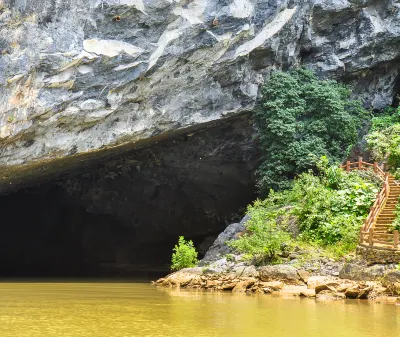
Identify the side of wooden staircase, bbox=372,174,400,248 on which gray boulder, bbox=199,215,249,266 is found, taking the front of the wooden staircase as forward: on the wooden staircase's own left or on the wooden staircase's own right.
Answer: on the wooden staircase's own right

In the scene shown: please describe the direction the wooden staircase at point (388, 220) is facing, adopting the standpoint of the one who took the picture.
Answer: facing the viewer

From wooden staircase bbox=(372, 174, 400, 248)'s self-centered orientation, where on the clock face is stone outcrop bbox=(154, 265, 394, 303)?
The stone outcrop is roughly at 1 o'clock from the wooden staircase.

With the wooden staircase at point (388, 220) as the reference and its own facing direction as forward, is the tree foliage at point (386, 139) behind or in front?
behind
